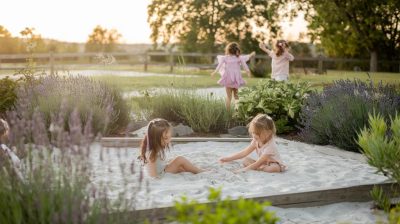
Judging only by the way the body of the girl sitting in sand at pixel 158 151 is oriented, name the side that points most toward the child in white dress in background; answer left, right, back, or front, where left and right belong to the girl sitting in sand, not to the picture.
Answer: left

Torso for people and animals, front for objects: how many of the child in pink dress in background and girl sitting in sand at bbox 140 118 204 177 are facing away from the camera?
1

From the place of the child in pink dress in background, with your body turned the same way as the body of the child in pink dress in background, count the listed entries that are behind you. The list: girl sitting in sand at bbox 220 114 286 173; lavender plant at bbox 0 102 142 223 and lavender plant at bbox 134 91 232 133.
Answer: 3

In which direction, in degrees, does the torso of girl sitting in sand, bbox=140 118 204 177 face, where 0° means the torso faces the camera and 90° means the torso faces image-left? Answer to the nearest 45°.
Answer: approximately 270°

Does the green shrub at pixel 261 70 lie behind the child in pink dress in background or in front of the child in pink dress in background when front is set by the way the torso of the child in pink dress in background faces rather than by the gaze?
in front

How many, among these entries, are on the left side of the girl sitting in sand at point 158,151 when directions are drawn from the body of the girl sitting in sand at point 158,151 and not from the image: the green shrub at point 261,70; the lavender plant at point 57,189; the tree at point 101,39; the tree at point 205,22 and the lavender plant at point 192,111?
4

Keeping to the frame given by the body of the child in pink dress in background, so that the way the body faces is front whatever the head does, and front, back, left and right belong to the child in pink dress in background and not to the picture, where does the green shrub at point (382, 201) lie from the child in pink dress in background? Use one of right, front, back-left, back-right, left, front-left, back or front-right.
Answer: back

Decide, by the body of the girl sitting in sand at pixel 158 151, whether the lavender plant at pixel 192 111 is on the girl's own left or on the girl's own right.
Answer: on the girl's own left

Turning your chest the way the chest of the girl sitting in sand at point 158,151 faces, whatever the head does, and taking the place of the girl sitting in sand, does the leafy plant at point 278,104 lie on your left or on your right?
on your left

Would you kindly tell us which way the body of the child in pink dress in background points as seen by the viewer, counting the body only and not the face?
away from the camera

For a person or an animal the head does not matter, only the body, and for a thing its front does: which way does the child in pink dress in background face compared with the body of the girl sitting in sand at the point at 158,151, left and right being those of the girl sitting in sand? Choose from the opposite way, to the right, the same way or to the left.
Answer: to the left

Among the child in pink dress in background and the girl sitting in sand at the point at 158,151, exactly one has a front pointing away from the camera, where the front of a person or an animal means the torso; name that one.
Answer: the child in pink dress in background

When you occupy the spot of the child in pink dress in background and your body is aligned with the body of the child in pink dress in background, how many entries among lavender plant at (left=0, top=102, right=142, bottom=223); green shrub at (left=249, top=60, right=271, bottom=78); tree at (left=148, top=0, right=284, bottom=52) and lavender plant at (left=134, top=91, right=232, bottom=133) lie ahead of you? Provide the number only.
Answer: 2

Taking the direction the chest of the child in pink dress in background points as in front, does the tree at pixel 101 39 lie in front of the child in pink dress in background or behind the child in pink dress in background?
in front
